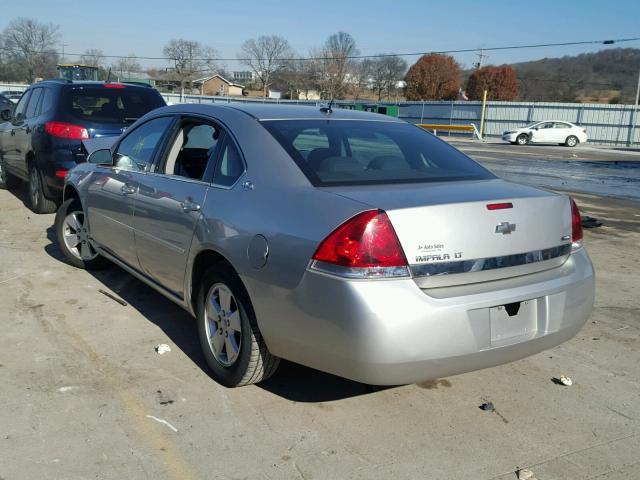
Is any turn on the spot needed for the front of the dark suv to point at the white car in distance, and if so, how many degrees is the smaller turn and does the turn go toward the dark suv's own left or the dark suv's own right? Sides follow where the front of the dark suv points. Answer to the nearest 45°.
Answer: approximately 90° to the dark suv's own right

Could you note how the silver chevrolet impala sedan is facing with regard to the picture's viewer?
facing away from the viewer and to the left of the viewer

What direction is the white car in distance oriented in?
to the viewer's left

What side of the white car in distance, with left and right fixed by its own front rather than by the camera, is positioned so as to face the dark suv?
left

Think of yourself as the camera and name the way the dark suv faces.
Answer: facing away from the viewer and to the left of the viewer

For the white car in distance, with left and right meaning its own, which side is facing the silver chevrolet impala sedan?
left

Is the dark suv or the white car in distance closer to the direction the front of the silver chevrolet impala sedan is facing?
the dark suv

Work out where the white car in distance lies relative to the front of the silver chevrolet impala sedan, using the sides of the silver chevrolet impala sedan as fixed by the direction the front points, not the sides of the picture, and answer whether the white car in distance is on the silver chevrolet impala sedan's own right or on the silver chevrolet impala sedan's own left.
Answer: on the silver chevrolet impala sedan's own right

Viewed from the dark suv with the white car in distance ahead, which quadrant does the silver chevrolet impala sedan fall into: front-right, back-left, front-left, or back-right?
back-right
